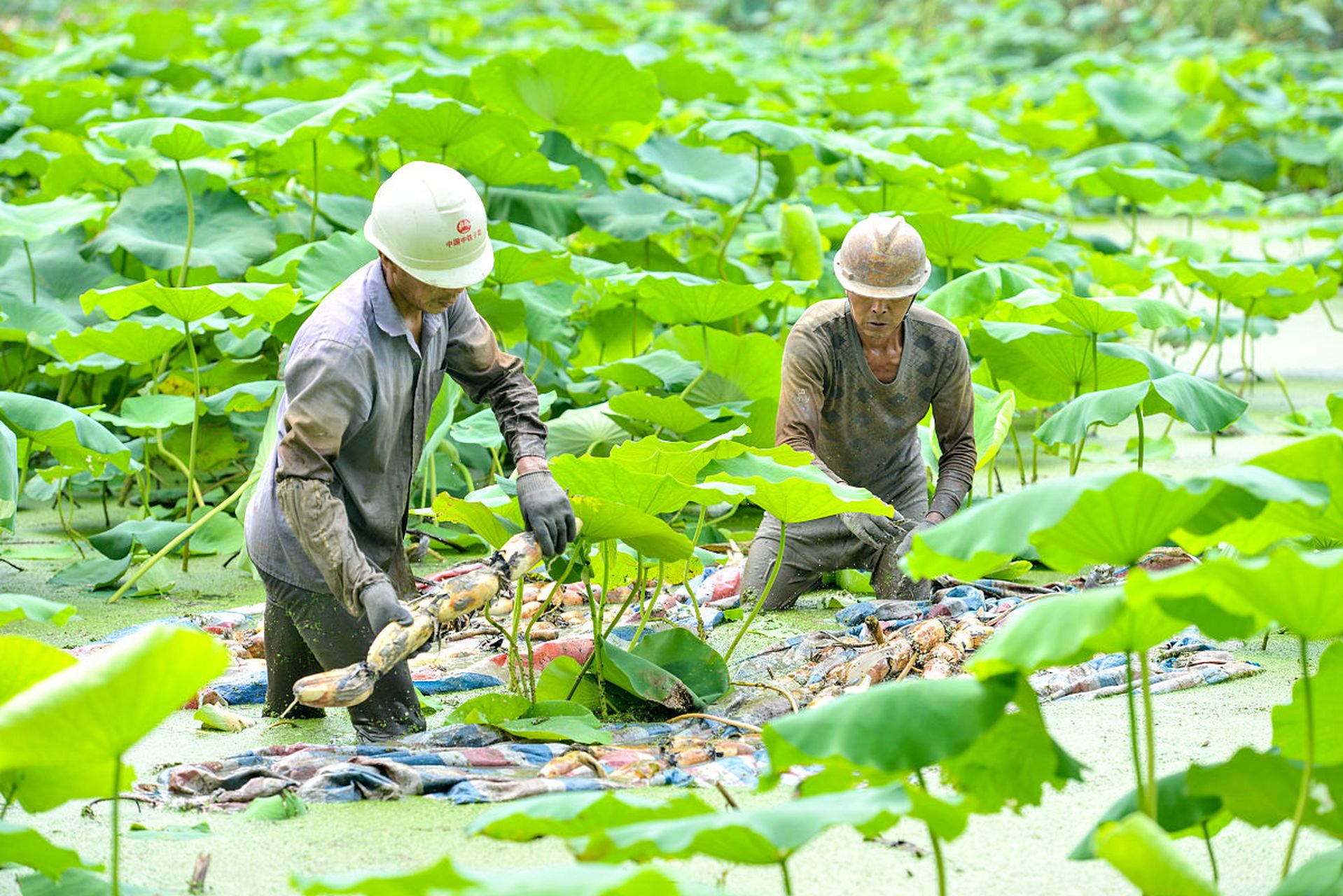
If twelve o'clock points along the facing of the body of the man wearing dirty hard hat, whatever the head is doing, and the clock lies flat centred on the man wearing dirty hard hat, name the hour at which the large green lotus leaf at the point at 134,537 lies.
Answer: The large green lotus leaf is roughly at 3 o'clock from the man wearing dirty hard hat.

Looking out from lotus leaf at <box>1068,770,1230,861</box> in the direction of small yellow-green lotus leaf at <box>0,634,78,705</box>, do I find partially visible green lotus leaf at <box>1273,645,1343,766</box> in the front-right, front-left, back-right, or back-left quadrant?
back-right

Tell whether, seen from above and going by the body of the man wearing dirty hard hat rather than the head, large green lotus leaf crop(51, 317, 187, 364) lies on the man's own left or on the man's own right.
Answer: on the man's own right

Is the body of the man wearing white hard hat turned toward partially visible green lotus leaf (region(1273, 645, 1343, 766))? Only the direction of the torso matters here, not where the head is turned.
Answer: yes

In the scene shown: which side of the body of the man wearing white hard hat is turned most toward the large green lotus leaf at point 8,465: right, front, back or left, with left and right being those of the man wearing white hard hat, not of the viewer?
back

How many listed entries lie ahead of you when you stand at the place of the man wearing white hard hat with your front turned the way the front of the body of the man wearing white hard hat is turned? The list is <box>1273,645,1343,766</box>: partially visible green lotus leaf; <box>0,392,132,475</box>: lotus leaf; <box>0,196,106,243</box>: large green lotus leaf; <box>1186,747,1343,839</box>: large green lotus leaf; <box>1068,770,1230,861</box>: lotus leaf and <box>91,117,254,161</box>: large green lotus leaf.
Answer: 3

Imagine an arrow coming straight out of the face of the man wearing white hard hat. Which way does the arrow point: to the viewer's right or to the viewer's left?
to the viewer's right

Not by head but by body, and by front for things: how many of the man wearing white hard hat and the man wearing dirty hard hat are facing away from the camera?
0

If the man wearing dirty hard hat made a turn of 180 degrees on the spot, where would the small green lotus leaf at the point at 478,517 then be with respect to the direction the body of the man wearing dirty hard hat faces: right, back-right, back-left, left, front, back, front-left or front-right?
back-left

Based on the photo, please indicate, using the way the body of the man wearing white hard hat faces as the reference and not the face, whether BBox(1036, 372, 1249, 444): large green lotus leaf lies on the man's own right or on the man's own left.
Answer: on the man's own left

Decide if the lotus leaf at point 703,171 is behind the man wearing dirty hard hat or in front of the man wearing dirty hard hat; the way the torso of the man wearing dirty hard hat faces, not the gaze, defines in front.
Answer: behind

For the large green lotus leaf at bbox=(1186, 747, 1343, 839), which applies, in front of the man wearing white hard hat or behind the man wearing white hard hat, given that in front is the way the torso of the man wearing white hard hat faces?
in front

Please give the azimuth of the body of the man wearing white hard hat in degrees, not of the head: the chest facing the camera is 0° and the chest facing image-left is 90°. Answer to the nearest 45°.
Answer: approximately 315°

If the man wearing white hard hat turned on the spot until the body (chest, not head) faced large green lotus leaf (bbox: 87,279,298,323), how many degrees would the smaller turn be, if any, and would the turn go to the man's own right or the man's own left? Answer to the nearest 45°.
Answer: approximately 135° to the man's own left
